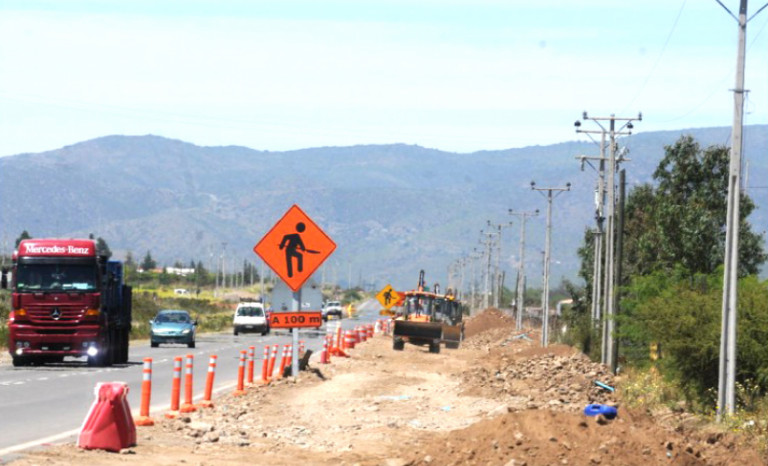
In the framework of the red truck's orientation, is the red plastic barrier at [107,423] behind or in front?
in front

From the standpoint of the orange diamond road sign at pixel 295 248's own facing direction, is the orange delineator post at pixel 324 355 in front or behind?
behind

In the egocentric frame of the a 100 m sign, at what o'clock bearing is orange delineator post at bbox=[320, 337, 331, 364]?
The orange delineator post is roughly at 6 o'clock from a 100 m sign.

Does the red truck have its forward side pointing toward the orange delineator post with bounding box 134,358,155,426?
yes

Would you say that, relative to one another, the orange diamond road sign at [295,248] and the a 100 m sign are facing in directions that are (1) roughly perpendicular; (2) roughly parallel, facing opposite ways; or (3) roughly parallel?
roughly parallel

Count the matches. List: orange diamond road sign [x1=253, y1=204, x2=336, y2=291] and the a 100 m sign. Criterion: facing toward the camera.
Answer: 2

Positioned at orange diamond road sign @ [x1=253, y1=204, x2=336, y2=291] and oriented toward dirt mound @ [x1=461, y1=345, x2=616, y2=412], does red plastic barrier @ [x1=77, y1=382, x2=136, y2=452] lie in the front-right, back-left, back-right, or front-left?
front-right

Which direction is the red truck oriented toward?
toward the camera

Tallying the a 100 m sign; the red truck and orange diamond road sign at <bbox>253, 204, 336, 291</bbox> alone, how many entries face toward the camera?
3

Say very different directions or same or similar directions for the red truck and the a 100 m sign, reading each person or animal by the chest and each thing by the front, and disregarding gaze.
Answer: same or similar directions

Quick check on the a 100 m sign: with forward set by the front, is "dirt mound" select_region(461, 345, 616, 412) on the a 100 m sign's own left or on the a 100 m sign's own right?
on the a 100 m sign's own left

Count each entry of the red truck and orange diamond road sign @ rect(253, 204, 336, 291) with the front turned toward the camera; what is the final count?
2

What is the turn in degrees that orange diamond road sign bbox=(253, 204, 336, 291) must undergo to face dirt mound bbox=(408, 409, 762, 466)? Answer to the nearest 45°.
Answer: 0° — it already faces it

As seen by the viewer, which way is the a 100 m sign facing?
toward the camera

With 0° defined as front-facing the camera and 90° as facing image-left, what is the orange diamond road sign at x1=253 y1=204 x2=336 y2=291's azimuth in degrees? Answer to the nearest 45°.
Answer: approximately 0°

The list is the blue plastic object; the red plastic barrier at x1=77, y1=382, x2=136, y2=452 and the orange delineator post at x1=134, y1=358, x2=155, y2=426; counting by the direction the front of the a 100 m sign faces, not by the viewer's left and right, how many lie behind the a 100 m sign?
0

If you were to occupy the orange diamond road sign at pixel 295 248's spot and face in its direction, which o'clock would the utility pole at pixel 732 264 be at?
The utility pole is roughly at 10 o'clock from the orange diamond road sign.

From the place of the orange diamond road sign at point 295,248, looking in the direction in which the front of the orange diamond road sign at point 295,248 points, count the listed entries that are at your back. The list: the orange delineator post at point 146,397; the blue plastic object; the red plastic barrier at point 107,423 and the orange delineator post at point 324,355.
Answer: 1
